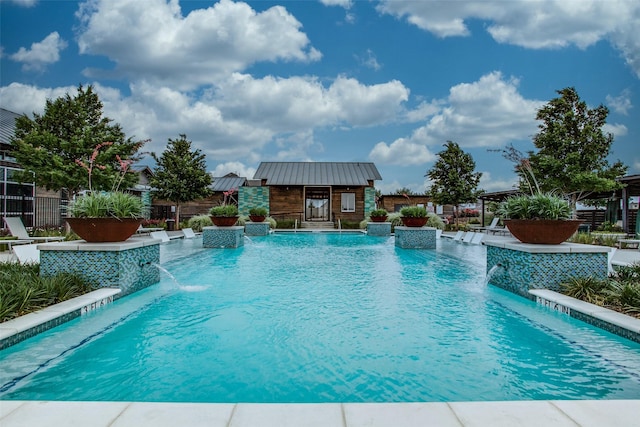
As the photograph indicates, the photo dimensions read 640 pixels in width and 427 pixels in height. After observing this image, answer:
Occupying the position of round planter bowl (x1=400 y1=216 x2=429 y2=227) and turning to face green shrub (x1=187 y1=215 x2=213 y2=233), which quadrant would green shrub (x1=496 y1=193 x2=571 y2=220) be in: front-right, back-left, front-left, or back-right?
back-left

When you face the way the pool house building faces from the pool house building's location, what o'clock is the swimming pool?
The swimming pool is roughly at 12 o'clock from the pool house building.

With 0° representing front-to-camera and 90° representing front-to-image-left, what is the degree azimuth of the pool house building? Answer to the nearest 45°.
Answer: approximately 0°

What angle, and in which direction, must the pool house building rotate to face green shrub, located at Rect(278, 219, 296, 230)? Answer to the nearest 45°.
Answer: approximately 45° to its right

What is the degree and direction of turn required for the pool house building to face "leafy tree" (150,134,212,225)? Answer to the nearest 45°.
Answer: approximately 45° to its right

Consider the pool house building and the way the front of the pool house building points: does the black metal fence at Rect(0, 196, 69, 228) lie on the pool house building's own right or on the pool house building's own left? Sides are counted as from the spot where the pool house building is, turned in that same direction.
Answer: on the pool house building's own right

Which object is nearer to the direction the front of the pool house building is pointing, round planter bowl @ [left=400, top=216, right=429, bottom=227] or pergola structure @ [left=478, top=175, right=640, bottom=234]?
the round planter bowl

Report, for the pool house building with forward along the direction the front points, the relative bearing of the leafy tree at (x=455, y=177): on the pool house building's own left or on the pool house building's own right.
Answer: on the pool house building's own left

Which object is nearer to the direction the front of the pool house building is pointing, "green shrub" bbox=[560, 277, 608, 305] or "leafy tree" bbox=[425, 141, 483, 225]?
the green shrub

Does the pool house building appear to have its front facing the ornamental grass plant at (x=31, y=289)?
yes
